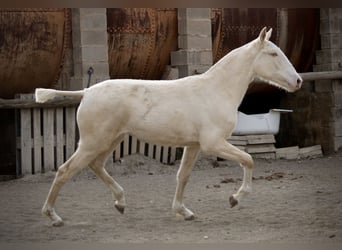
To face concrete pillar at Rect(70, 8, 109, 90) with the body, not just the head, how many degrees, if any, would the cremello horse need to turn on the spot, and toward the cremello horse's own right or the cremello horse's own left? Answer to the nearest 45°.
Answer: approximately 90° to the cremello horse's own left

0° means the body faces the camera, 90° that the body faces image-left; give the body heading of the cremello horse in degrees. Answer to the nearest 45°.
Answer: approximately 270°

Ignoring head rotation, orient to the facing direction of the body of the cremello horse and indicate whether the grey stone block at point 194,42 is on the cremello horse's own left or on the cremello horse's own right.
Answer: on the cremello horse's own left

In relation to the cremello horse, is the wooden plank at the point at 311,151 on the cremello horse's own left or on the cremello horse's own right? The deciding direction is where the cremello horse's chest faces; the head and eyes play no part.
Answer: on the cremello horse's own left

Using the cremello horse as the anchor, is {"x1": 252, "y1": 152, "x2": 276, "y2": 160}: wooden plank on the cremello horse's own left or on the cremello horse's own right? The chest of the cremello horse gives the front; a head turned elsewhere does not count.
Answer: on the cremello horse's own left

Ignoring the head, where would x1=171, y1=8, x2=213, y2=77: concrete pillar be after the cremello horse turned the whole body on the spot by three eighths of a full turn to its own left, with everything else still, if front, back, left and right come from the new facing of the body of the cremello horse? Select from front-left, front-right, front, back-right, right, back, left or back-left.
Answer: front-right

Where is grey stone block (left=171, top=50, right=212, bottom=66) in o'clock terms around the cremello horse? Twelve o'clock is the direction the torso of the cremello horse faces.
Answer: The grey stone block is roughly at 9 o'clock from the cremello horse.

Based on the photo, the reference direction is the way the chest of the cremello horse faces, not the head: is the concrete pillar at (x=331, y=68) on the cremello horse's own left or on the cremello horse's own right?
on the cremello horse's own left

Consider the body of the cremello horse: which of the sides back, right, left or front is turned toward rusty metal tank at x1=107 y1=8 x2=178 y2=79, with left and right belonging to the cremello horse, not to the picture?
left

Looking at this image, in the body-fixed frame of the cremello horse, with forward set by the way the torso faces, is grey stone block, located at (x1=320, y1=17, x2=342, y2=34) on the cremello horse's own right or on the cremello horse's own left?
on the cremello horse's own left

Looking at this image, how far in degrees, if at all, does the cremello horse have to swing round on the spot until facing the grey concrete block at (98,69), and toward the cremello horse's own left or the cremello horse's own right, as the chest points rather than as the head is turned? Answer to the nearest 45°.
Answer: approximately 90° to the cremello horse's own left

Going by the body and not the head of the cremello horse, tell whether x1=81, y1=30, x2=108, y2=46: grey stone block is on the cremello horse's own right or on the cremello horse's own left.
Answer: on the cremello horse's own left
